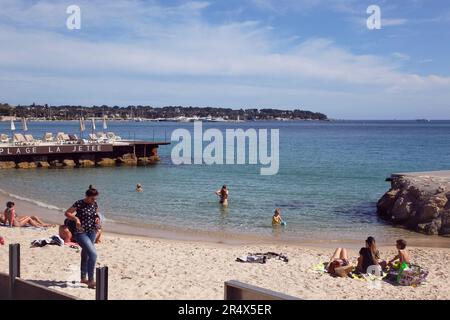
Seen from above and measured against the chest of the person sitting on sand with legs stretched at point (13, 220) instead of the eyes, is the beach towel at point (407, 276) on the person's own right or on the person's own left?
on the person's own right

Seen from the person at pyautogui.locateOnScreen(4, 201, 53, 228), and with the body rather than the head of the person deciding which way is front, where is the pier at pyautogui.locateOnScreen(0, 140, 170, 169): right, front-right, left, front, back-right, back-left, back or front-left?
left

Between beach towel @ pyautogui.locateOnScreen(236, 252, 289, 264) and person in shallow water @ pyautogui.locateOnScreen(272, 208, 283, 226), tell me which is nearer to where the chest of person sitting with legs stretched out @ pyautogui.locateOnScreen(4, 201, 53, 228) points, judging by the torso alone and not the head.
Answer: the person in shallow water

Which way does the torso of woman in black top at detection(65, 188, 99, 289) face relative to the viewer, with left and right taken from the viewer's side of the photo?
facing the viewer and to the right of the viewer

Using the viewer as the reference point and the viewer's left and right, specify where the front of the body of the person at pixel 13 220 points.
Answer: facing to the right of the viewer

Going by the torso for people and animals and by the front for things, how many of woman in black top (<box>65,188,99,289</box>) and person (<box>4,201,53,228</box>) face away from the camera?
0

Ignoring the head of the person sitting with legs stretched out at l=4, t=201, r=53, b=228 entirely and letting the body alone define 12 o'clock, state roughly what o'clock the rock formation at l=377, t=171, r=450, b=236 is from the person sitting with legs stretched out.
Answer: The rock formation is roughly at 12 o'clock from the person sitting with legs stretched out.

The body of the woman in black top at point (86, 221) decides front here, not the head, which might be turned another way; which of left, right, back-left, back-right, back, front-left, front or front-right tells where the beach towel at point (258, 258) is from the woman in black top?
left

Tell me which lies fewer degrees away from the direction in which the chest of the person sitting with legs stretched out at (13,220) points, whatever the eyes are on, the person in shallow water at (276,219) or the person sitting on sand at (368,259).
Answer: the person in shallow water

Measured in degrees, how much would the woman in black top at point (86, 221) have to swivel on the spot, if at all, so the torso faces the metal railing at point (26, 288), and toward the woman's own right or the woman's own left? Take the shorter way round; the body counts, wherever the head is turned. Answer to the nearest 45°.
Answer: approximately 45° to the woman's own right

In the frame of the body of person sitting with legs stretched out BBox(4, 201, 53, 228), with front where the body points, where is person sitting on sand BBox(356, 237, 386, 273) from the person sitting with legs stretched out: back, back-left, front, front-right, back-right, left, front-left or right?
front-right

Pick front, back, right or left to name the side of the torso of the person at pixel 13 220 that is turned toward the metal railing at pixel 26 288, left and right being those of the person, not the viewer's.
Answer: right

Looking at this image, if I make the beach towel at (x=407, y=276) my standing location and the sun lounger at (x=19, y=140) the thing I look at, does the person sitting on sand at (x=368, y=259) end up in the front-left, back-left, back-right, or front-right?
front-left
